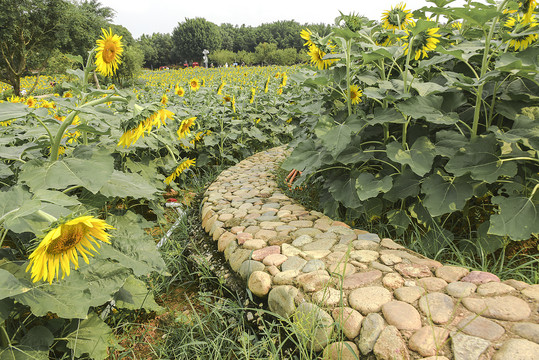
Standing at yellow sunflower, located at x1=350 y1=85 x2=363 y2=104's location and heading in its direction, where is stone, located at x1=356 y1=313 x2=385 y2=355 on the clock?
The stone is roughly at 12 o'clock from the yellow sunflower.

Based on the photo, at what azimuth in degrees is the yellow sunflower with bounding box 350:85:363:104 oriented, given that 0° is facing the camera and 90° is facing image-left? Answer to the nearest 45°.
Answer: approximately 0°

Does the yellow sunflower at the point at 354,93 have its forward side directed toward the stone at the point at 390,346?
yes

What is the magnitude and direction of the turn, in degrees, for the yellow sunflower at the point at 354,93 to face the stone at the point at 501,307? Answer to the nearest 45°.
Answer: approximately 45° to its left
